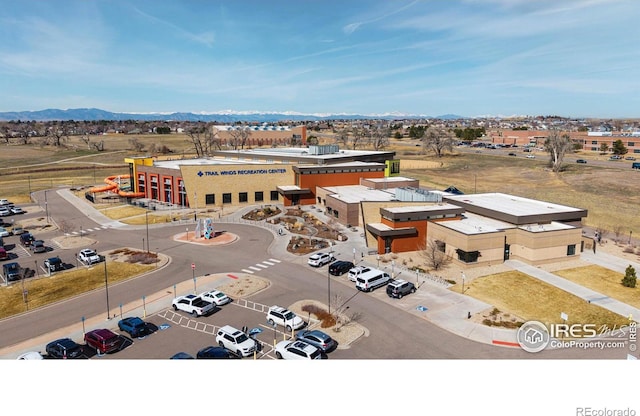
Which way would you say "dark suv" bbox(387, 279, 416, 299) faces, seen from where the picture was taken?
facing away from the viewer and to the right of the viewer

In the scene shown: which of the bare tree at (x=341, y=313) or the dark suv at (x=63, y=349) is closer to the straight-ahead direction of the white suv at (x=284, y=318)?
the bare tree

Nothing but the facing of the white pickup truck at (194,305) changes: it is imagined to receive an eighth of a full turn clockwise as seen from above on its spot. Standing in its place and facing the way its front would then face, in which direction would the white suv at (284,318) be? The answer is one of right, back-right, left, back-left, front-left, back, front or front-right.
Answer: back-right

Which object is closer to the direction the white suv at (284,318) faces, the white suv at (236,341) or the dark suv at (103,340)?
the white suv

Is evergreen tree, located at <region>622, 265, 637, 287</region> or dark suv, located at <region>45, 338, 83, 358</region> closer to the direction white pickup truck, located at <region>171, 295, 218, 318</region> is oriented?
the dark suv

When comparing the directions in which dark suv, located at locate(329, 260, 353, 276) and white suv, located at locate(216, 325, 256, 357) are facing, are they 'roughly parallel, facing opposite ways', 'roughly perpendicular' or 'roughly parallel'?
roughly perpendicular

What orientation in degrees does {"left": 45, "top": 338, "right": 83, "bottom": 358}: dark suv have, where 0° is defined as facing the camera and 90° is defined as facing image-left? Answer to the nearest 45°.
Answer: approximately 135°

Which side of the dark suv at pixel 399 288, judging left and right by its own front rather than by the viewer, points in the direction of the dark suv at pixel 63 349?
back

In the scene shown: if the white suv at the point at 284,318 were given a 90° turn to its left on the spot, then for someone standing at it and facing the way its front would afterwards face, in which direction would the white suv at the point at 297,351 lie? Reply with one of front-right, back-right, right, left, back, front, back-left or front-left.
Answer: back-right

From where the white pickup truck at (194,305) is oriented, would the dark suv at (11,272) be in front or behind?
in front
